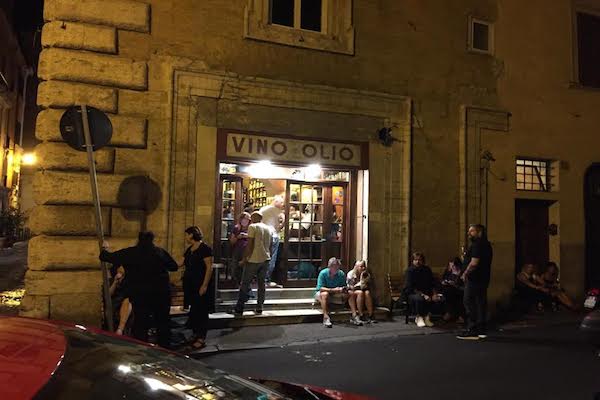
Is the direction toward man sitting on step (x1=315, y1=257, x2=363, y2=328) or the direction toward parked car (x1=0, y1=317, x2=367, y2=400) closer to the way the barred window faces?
the parked car

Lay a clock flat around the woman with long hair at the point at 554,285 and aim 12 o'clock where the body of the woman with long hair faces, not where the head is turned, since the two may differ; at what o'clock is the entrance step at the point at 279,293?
The entrance step is roughly at 3 o'clock from the woman with long hair.

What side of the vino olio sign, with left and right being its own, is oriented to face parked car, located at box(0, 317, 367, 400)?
front

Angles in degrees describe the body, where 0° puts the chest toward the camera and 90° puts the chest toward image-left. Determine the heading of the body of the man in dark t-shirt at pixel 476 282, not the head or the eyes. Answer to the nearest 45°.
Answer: approximately 90°

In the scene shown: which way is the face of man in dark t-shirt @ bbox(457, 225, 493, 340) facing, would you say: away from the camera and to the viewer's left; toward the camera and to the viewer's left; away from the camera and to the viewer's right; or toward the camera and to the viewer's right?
toward the camera and to the viewer's left

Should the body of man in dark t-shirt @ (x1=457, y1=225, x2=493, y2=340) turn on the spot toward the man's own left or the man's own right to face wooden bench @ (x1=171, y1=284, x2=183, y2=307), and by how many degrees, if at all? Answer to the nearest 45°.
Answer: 0° — they already face it

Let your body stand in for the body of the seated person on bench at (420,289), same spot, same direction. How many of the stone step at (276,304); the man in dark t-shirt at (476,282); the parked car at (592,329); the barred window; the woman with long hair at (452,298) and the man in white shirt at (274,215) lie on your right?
2

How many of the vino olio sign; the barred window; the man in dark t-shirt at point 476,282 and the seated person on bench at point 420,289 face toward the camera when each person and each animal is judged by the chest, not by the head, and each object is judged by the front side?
3
